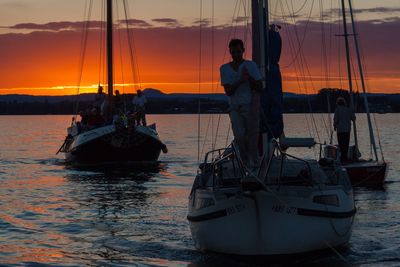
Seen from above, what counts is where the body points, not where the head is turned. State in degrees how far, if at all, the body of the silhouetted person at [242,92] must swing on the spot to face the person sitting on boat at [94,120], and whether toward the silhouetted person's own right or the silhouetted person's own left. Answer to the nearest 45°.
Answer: approximately 180°

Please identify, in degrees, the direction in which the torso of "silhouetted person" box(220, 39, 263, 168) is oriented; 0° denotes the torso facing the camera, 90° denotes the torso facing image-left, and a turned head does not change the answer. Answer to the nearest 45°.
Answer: approximately 0°

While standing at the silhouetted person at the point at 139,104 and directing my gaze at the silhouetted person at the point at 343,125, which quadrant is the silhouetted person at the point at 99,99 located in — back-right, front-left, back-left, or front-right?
back-right
